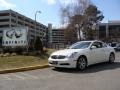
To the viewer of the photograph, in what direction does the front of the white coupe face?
facing the viewer and to the left of the viewer
